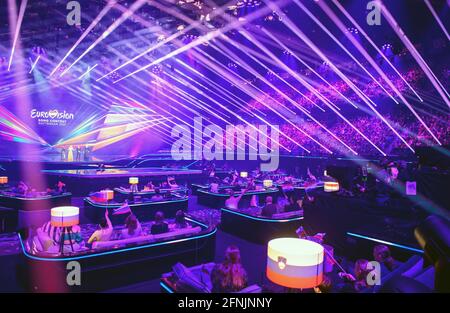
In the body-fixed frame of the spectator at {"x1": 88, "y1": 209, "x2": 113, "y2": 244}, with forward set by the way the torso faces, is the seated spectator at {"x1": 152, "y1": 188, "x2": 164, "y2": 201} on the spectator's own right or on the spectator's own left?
on the spectator's own right

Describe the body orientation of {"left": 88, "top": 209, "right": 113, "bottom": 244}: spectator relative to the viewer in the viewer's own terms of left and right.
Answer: facing away from the viewer and to the left of the viewer

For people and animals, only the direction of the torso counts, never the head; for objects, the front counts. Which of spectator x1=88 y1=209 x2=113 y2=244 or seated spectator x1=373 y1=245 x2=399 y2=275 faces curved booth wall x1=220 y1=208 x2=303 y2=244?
the seated spectator

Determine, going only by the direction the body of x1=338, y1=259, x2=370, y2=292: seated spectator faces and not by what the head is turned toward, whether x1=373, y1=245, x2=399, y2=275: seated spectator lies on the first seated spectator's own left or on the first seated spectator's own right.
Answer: on the first seated spectator's own right

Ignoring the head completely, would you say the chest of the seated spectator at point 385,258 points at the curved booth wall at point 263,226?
yes

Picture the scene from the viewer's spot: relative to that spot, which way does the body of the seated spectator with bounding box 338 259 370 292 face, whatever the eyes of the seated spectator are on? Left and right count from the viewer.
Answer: facing to the left of the viewer

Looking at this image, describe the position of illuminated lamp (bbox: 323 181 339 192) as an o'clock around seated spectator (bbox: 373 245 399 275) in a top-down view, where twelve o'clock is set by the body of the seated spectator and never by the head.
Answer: The illuminated lamp is roughly at 1 o'clock from the seated spectator.

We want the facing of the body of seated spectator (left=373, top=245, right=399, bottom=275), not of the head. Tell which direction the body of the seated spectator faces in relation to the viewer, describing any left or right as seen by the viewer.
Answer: facing away from the viewer and to the left of the viewer
